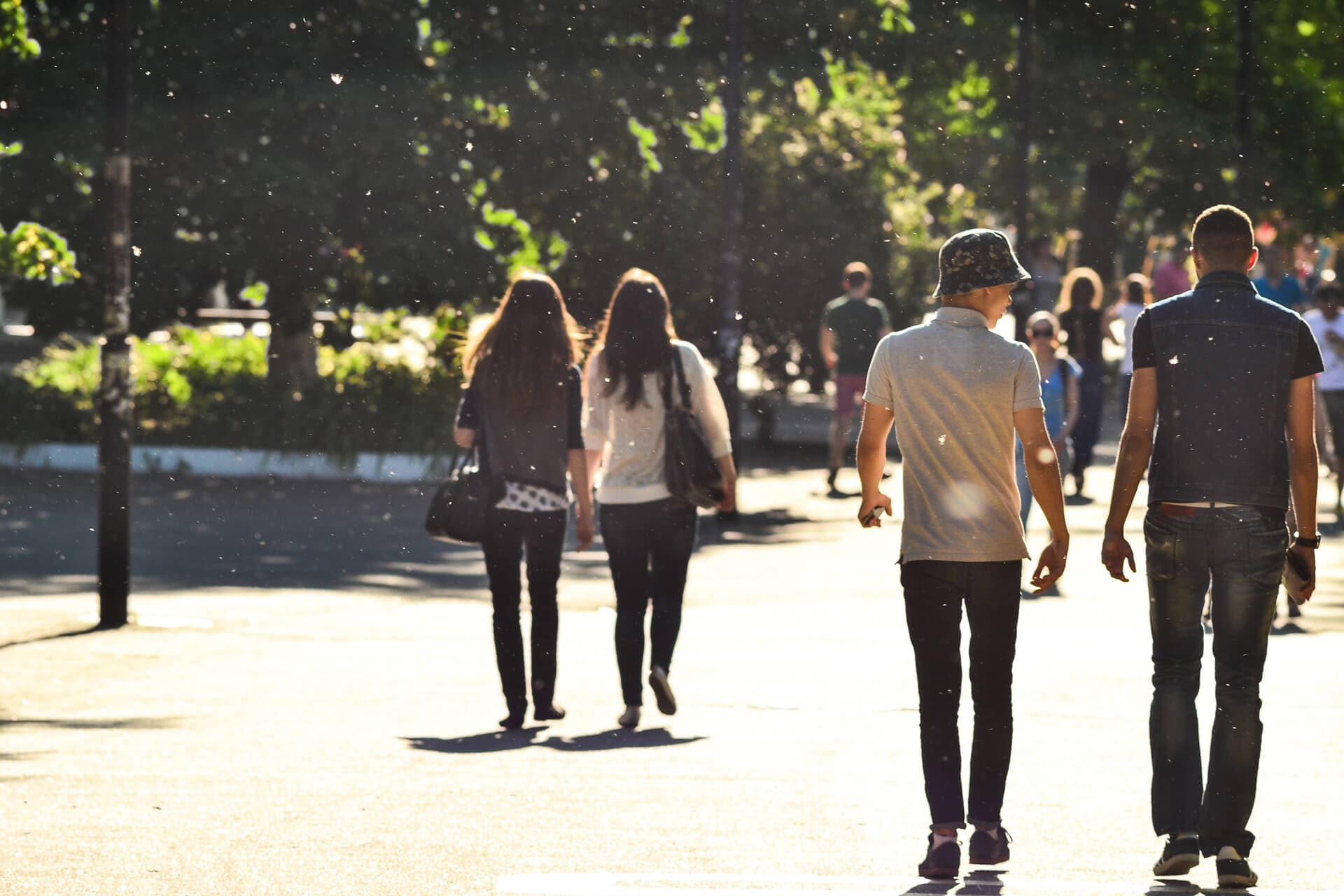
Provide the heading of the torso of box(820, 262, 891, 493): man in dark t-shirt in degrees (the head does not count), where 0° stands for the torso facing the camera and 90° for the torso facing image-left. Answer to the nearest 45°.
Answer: approximately 180°

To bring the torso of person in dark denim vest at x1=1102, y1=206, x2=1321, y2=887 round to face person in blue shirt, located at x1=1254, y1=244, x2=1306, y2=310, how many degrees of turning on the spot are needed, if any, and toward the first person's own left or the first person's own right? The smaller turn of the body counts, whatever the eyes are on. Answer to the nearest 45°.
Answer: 0° — they already face them

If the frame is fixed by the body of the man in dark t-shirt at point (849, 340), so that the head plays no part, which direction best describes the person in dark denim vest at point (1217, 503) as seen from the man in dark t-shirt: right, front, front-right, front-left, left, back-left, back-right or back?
back

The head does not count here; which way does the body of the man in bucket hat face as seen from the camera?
away from the camera

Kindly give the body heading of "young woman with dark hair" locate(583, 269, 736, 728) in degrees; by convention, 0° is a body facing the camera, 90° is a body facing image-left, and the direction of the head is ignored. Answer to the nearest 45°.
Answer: approximately 180°

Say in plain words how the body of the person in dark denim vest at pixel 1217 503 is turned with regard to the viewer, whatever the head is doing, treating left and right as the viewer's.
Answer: facing away from the viewer

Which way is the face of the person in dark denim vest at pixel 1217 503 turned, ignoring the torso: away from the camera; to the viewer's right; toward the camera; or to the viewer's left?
away from the camera
